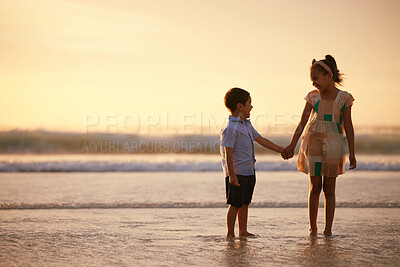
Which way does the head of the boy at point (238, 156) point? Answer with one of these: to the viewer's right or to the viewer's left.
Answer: to the viewer's right

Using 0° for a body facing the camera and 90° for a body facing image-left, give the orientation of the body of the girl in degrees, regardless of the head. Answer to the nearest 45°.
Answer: approximately 0°

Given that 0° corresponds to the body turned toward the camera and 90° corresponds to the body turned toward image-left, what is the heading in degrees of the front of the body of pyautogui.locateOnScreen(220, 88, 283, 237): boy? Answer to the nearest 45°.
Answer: approximately 315°

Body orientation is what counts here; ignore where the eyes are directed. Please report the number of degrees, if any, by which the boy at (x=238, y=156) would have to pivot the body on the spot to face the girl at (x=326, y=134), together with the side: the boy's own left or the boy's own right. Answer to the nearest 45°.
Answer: approximately 45° to the boy's own left

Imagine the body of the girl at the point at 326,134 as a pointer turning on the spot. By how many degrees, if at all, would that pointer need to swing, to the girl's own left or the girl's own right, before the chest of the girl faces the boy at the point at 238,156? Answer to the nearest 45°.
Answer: approximately 90° to the girl's own right
